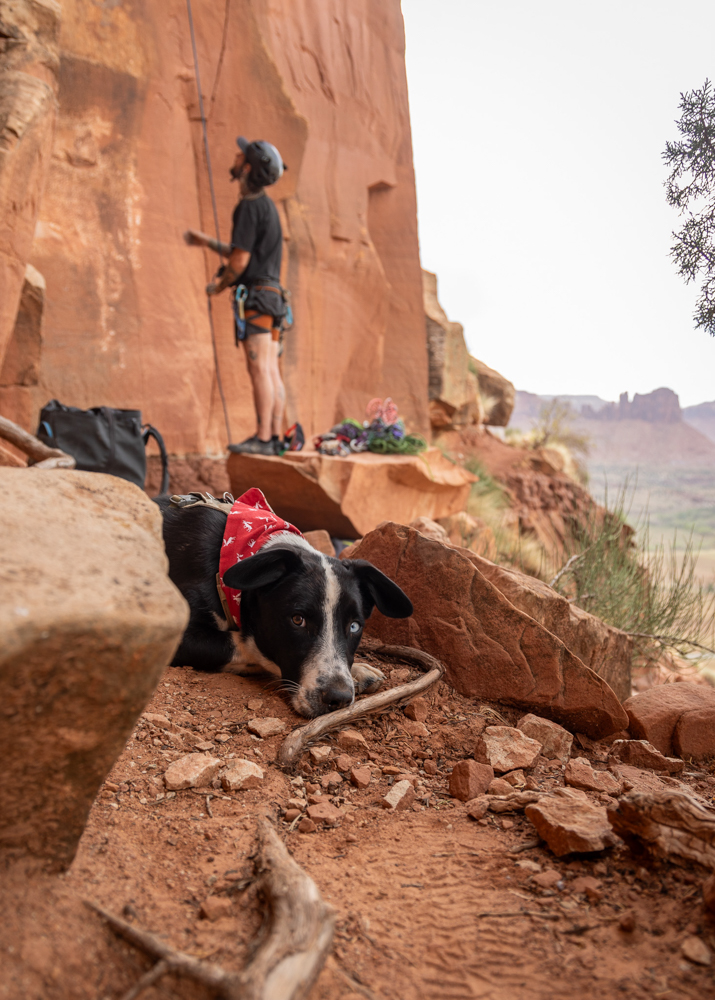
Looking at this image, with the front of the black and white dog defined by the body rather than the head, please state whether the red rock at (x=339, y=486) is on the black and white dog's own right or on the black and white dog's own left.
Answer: on the black and white dog's own left

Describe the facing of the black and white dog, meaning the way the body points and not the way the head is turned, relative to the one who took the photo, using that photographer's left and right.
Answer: facing the viewer and to the right of the viewer

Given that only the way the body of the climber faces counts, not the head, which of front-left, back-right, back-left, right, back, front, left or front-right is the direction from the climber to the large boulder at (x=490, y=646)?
left

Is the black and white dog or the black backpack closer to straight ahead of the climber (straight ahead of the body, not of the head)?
the black backpack

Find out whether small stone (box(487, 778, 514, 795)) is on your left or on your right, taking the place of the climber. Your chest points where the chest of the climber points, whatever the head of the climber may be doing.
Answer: on your left

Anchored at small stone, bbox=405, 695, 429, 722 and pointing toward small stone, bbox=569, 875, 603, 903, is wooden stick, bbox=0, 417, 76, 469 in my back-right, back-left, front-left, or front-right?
back-right

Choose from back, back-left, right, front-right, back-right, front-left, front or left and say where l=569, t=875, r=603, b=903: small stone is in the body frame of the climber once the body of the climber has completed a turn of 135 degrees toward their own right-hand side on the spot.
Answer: back-right

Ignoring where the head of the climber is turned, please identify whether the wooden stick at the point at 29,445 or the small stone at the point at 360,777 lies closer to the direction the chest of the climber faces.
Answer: the wooden stick

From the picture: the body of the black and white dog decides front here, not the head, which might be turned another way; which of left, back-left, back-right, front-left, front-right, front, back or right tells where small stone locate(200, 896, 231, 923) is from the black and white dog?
front-right

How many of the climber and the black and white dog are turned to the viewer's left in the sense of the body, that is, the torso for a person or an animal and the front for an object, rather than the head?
1

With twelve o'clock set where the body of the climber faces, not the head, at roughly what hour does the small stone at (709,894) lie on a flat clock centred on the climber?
The small stone is roughly at 9 o'clock from the climber.

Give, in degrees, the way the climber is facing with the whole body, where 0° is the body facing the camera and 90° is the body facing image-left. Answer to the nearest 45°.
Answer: approximately 90°

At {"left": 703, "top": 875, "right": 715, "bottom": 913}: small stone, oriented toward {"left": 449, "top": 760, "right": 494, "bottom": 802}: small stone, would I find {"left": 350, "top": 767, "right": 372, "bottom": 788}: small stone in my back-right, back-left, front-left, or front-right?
front-left

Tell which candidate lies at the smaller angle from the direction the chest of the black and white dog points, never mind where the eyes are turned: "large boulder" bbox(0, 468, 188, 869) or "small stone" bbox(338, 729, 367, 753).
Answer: the small stone

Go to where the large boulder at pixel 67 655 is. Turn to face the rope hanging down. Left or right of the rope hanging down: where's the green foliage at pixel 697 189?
right

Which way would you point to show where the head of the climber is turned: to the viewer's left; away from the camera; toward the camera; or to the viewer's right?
to the viewer's left

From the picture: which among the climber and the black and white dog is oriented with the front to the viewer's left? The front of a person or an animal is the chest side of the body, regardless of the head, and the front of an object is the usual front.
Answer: the climber

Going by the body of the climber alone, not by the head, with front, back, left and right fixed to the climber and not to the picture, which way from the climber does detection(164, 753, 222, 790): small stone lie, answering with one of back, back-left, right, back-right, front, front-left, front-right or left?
left
